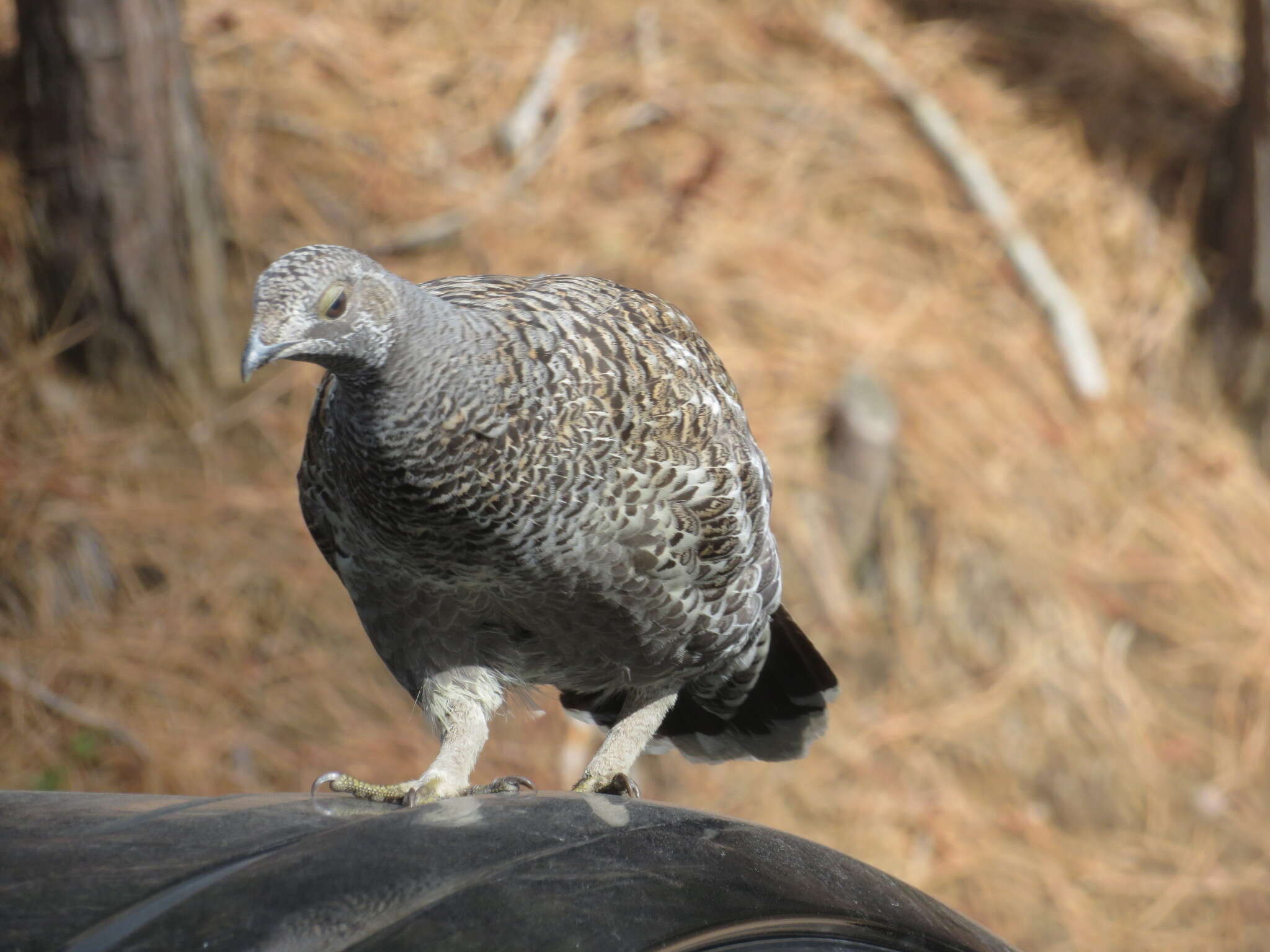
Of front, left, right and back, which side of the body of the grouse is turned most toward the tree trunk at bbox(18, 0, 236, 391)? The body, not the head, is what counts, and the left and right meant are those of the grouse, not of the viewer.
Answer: right

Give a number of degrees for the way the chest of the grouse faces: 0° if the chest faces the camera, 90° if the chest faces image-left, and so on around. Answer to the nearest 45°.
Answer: approximately 45°

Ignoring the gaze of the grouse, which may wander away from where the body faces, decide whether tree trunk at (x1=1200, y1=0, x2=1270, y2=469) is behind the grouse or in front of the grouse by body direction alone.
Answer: behind

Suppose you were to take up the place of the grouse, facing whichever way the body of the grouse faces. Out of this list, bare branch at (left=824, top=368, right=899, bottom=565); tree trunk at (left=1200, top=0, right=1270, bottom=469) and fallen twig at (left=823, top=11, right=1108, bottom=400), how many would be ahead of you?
0

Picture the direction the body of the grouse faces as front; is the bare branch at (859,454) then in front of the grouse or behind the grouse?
behind

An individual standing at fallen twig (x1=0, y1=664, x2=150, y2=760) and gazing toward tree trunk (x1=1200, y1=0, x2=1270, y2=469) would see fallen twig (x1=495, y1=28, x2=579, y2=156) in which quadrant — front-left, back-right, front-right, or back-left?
front-left

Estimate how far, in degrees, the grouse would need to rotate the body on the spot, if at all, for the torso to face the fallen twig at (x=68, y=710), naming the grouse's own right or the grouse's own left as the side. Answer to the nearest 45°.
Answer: approximately 90° to the grouse's own right

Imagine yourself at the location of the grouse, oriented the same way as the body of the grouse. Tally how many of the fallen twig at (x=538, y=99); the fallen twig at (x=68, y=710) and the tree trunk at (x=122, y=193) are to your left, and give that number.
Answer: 0

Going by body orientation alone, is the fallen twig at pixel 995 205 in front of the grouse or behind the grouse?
behind

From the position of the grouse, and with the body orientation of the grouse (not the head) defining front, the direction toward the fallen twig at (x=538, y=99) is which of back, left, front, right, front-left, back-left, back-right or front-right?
back-right

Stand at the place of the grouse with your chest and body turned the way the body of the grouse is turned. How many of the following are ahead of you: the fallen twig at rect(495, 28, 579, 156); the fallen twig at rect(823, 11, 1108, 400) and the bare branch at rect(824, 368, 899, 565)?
0
